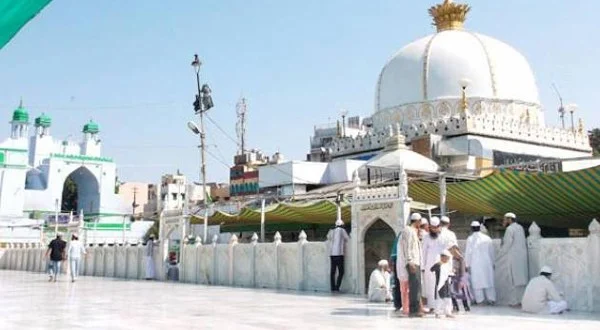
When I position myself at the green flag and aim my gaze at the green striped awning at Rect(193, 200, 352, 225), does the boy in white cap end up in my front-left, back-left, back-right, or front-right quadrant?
front-right

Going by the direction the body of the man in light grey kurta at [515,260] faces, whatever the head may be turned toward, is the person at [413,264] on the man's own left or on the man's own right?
on the man's own left

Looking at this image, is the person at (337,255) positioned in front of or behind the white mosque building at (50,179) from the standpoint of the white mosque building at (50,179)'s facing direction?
in front

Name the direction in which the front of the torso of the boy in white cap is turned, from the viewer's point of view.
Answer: toward the camera

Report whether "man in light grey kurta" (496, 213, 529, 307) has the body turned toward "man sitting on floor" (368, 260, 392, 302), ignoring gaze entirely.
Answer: yes

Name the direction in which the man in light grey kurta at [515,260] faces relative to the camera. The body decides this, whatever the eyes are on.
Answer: to the viewer's left
